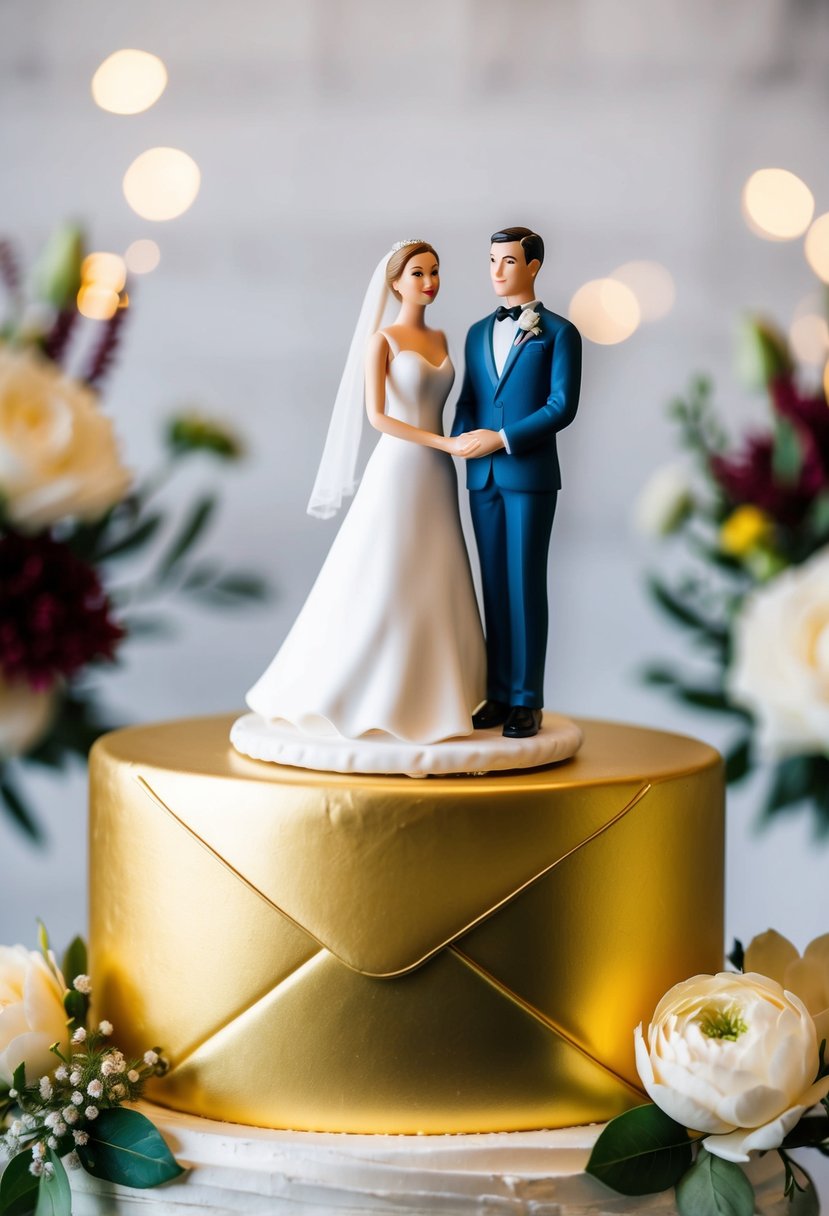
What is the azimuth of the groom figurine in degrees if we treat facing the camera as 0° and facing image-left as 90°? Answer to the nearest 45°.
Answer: approximately 45°

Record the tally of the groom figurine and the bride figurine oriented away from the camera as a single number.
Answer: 0

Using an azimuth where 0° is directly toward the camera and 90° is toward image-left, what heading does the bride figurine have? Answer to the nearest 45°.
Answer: approximately 315°
